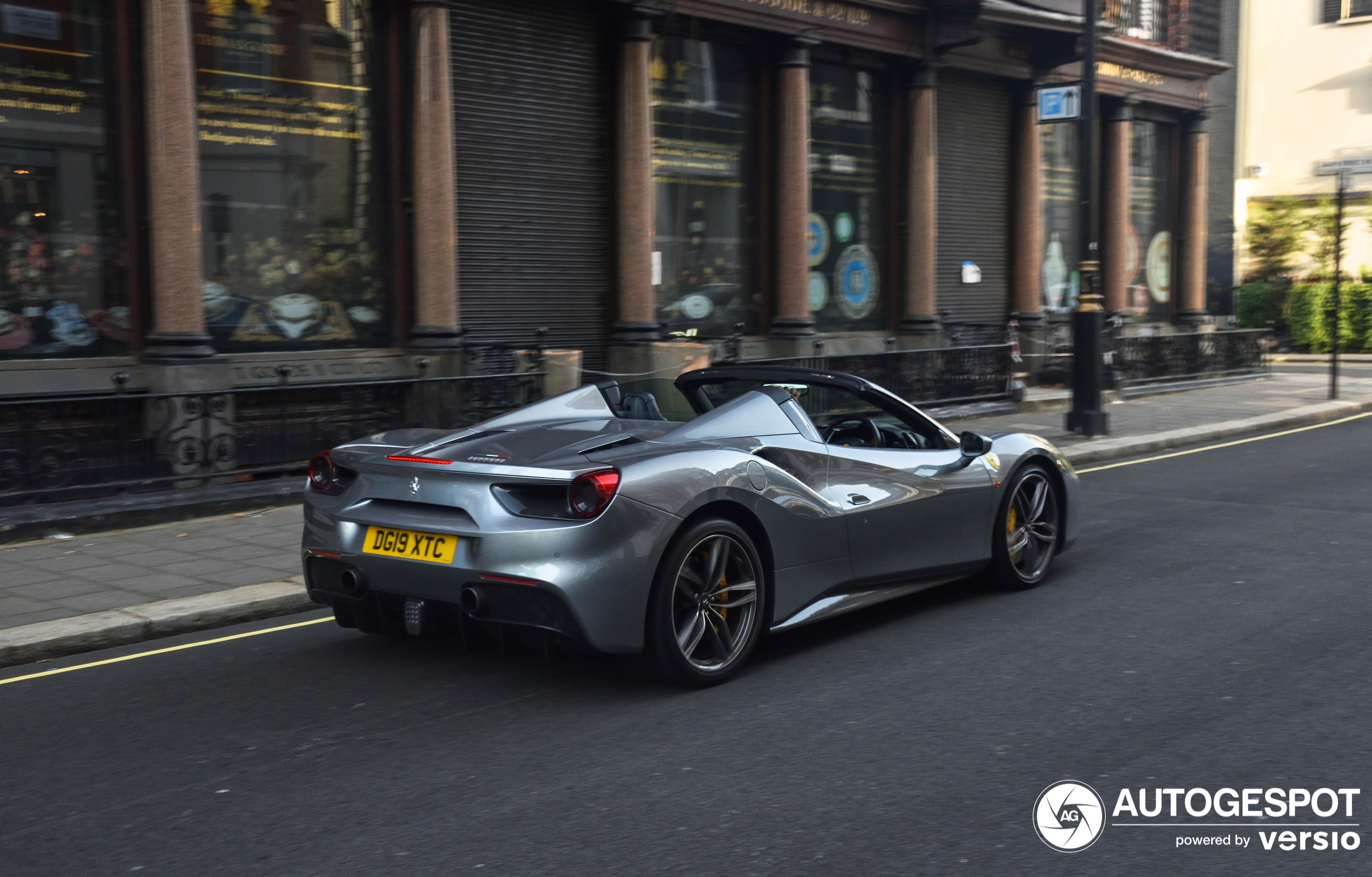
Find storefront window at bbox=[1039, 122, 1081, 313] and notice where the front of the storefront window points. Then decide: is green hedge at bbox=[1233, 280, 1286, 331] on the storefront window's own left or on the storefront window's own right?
on the storefront window's own left

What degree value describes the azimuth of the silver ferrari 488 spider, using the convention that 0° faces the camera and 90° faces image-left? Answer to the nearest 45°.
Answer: approximately 225°

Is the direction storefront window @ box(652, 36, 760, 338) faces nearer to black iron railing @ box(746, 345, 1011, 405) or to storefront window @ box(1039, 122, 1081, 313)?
the black iron railing

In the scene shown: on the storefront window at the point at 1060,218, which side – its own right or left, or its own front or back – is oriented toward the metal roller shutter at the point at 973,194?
right

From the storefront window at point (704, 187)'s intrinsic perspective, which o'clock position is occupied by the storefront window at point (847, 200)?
the storefront window at point (847, 200) is roughly at 9 o'clock from the storefront window at point (704, 187).

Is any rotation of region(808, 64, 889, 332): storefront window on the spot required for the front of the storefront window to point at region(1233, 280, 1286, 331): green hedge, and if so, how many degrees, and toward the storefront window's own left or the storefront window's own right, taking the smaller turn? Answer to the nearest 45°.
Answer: approximately 90° to the storefront window's own left

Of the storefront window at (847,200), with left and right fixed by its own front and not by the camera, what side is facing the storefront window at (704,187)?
right
